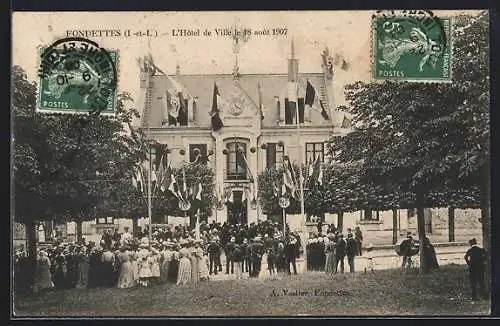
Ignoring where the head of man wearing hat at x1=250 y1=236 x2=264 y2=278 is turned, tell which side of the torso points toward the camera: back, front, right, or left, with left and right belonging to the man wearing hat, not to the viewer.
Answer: back

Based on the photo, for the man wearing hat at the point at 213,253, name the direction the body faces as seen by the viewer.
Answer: away from the camera

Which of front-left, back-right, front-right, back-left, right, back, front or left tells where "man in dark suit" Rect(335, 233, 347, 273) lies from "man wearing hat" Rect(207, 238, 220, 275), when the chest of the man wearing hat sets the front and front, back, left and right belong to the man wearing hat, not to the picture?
right

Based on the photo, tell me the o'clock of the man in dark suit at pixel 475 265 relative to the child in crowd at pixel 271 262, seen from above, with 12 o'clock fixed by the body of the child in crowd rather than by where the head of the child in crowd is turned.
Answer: The man in dark suit is roughly at 3 o'clock from the child in crowd.

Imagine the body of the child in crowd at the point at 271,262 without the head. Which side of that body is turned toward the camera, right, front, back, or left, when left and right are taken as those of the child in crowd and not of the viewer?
back

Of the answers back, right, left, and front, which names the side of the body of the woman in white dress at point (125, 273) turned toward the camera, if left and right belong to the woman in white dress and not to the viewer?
back
